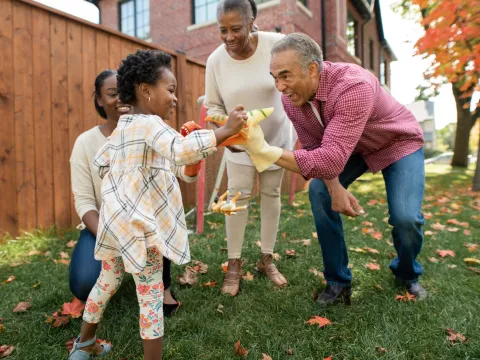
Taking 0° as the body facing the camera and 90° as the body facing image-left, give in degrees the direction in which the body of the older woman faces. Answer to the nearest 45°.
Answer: approximately 0°

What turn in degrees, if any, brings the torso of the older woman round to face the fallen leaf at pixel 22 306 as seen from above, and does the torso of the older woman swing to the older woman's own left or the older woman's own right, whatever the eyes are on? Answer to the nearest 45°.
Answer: approximately 90° to the older woman's own right

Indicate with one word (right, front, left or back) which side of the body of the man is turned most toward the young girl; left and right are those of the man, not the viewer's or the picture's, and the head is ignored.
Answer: front

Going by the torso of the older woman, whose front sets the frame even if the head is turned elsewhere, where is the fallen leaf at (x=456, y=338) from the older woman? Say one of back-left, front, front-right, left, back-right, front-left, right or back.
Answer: front-left

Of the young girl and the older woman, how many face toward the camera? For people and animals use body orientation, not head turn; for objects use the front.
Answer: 1

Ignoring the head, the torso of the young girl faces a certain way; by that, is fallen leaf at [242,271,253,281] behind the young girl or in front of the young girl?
in front

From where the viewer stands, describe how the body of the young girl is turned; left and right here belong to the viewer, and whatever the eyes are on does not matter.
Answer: facing away from the viewer and to the right of the viewer

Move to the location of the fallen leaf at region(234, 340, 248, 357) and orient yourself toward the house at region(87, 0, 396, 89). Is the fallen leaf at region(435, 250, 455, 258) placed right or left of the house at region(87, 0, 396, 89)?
right

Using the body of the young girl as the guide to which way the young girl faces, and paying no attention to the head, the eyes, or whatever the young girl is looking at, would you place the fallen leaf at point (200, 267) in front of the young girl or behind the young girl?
in front

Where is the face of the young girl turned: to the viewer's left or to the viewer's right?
to the viewer's right
